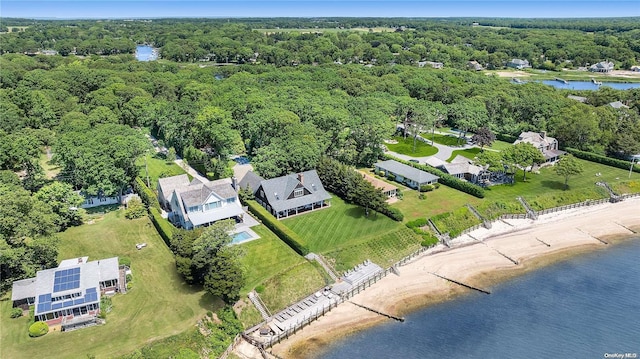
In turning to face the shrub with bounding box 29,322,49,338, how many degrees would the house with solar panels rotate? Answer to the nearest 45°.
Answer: approximately 45° to its right

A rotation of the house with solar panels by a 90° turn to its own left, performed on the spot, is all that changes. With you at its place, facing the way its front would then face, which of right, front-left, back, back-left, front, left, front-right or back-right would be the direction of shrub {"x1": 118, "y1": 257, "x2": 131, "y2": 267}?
front-left

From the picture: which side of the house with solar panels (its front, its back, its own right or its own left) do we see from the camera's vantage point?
front

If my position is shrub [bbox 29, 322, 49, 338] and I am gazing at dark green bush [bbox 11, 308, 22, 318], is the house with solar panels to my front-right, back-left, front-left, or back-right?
front-right

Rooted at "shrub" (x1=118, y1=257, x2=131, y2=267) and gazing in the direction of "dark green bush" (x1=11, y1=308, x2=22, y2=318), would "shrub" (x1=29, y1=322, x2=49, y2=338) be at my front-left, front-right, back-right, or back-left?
front-left
